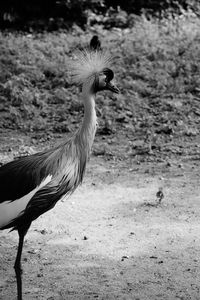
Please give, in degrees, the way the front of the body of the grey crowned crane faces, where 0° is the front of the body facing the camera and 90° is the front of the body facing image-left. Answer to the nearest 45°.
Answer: approximately 270°
